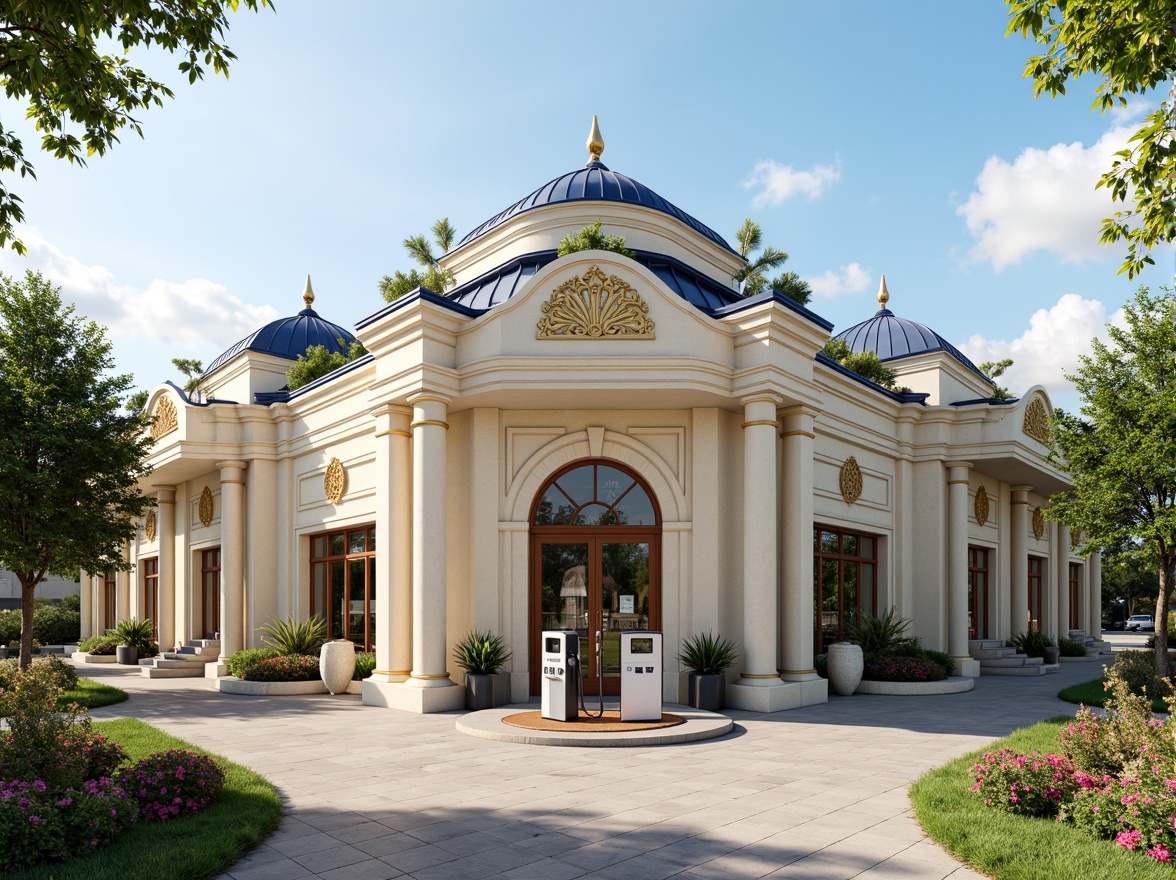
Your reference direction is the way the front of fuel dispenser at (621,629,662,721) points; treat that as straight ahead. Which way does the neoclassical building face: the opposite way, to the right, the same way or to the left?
the same way

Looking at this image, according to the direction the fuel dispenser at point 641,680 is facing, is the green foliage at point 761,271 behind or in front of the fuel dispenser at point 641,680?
behind

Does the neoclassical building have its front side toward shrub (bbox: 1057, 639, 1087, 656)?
no

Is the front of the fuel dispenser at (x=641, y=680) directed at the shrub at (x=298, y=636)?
no

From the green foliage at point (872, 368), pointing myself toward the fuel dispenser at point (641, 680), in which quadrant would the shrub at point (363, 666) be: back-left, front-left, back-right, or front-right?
front-right

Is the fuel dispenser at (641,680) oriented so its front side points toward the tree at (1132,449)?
no

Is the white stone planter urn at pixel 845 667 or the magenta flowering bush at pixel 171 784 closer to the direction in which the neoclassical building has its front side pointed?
the magenta flowering bush

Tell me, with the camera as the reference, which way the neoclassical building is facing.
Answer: facing the viewer

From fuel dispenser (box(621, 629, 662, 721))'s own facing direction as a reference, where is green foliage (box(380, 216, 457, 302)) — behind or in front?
behind

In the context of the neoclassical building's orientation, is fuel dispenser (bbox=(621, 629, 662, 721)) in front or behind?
in front

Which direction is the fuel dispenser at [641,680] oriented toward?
toward the camera

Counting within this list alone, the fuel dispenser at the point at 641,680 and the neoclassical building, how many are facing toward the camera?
2
